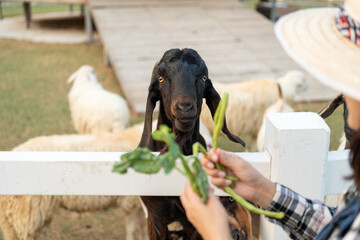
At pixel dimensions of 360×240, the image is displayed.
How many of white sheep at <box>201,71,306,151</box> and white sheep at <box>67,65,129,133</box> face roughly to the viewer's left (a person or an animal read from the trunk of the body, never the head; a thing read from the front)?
1

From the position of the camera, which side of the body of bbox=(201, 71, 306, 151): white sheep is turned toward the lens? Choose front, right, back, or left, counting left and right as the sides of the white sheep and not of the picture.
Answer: right

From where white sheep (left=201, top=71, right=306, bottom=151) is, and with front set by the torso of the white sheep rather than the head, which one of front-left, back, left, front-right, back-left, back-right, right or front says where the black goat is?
right

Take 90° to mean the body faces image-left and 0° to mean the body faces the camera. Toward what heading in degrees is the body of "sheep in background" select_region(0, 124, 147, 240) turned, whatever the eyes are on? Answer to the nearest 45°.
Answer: approximately 270°

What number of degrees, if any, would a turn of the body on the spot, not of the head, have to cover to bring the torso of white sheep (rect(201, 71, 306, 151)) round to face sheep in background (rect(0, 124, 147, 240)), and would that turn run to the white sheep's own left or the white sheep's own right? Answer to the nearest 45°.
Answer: approximately 135° to the white sheep's own right

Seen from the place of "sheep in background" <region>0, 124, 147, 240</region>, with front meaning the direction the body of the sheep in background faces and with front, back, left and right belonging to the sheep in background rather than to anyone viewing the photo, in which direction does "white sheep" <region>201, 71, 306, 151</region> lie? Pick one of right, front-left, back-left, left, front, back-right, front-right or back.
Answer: front-left

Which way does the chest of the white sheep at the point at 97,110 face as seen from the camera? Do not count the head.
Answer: to the viewer's left

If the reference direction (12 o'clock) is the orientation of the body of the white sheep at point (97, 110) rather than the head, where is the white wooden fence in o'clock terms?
The white wooden fence is roughly at 9 o'clock from the white sheep.
